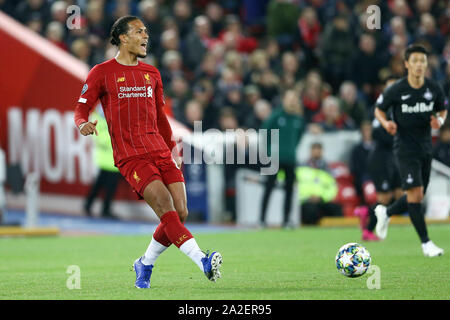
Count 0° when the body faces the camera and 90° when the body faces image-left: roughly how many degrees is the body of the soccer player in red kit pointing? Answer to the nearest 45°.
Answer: approximately 315°

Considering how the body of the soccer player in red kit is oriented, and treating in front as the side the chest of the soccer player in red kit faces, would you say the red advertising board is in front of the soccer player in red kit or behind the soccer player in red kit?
behind
